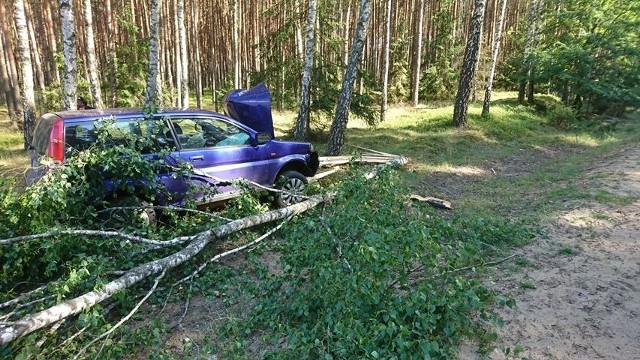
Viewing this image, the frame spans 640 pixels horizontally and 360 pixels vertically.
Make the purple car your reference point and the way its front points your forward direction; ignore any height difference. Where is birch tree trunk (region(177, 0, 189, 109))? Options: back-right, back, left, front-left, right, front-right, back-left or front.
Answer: left

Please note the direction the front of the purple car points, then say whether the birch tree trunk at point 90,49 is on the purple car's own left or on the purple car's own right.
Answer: on the purple car's own left

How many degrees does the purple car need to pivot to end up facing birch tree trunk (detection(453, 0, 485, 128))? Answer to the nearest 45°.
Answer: approximately 45° to its left

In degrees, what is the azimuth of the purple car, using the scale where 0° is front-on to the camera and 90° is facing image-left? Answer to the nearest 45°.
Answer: approximately 270°

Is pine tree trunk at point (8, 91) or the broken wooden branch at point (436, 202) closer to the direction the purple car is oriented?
the broken wooden branch

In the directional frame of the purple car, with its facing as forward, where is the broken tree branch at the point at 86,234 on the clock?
The broken tree branch is roughly at 4 o'clock from the purple car.

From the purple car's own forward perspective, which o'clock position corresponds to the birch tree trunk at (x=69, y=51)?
The birch tree trunk is roughly at 8 o'clock from the purple car.

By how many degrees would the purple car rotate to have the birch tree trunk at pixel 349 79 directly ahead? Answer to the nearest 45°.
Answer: approximately 45° to its left
